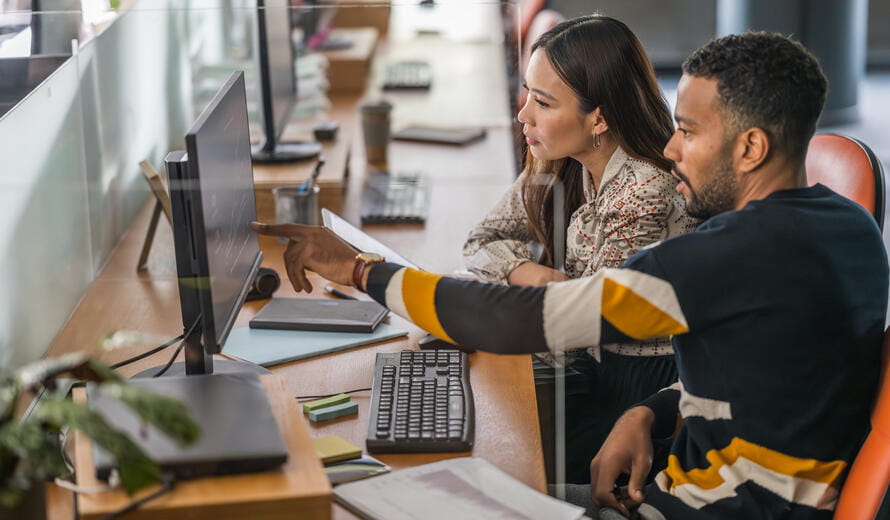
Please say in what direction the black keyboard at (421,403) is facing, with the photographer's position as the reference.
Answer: facing to the right of the viewer

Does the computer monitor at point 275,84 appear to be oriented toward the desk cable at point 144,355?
no

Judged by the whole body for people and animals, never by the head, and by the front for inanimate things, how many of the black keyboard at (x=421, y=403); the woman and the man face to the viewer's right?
1

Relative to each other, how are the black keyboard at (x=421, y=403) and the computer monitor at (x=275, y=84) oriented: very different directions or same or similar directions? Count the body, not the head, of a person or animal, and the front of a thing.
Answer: same or similar directions

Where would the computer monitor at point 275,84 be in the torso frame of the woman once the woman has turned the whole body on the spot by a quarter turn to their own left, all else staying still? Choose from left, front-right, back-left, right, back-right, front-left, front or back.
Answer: back

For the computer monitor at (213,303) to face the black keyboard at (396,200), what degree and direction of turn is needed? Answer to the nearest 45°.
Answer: approximately 90° to its left

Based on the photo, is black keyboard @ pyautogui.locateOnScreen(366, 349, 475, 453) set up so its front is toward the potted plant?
no

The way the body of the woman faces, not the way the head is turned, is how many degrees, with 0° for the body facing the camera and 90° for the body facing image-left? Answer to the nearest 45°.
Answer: approximately 45°

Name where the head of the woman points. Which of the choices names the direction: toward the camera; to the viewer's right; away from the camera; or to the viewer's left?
to the viewer's left

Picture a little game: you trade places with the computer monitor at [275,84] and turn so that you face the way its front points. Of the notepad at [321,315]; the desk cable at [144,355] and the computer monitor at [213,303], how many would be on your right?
3

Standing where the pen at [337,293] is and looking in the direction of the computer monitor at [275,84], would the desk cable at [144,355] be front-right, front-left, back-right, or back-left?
back-left

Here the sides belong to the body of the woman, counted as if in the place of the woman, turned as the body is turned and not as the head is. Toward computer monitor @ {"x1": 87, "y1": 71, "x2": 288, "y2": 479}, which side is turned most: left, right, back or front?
front

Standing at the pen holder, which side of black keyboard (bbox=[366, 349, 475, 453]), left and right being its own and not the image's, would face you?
left

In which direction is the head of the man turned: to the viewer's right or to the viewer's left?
to the viewer's left

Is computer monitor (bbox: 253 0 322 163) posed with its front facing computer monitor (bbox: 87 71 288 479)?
no

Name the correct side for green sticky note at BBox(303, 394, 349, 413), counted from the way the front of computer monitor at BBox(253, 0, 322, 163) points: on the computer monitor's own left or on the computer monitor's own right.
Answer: on the computer monitor's own right

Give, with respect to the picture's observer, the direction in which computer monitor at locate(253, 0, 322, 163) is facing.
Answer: facing to the right of the viewer
